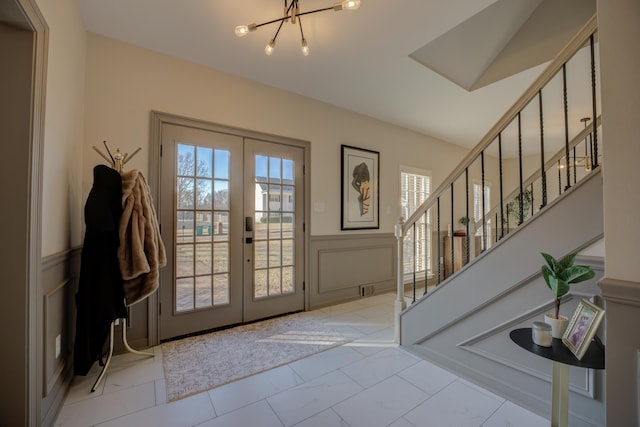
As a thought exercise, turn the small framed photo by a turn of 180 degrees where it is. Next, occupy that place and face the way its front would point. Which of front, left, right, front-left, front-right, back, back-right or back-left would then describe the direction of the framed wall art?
left

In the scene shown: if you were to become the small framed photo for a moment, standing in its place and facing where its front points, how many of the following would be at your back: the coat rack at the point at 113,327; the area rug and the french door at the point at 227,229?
0

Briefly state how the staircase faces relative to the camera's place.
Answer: facing away from the viewer and to the left of the viewer

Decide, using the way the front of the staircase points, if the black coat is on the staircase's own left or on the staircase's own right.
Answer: on the staircase's own left

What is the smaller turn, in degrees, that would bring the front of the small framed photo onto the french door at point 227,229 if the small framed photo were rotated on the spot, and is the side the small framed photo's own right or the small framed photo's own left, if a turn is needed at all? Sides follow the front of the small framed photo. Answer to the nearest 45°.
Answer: approximately 45° to the small framed photo's own right

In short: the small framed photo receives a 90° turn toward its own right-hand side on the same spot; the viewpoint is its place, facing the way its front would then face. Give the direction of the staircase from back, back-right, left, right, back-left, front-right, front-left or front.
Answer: front

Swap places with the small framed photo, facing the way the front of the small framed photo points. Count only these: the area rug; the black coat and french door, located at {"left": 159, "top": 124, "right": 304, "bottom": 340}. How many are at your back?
0

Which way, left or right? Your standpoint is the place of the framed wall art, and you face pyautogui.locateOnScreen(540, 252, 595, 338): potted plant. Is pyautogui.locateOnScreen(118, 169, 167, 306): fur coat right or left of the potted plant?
right

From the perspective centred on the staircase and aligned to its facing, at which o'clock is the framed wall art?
The framed wall art is roughly at 12 o'clock from the staircase.

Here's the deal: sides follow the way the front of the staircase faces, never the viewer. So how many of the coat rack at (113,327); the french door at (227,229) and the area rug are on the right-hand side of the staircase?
0

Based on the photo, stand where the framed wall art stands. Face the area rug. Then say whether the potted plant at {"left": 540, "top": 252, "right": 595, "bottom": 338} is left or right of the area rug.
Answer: left

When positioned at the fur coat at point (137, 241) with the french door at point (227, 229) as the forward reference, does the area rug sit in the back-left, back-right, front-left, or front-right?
front-right

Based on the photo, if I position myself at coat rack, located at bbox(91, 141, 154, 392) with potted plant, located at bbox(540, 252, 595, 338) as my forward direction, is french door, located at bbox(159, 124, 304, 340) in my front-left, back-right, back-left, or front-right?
front-left
